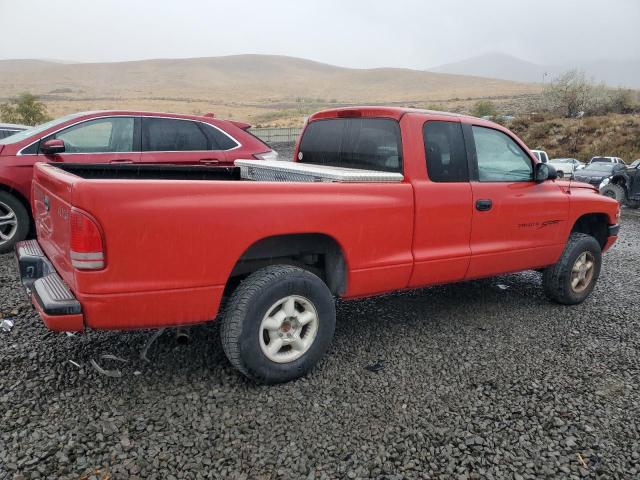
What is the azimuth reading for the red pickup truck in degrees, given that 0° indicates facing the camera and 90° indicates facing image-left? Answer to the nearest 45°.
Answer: approximately 225°

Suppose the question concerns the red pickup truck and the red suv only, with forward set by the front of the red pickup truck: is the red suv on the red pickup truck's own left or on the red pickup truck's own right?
on the red pickup truck's own left

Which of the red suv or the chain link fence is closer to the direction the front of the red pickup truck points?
the chain link fence

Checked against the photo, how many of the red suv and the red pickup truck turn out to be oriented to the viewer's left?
1

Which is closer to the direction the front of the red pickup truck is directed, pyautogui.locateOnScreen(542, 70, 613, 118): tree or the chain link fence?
the tree

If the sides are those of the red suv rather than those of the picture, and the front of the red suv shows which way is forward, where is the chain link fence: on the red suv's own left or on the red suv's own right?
on the red suv's own right

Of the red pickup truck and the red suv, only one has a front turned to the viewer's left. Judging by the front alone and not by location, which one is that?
the red suv

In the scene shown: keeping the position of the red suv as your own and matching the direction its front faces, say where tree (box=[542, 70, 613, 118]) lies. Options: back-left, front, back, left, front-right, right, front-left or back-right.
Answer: back-right

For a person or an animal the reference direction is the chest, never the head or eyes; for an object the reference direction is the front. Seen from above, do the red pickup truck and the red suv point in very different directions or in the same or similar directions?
very different directions

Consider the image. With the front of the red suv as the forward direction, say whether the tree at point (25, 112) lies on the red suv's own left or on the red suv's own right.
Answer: on the red suv's own right

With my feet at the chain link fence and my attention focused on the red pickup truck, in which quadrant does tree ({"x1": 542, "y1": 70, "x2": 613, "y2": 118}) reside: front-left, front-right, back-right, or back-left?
back-left

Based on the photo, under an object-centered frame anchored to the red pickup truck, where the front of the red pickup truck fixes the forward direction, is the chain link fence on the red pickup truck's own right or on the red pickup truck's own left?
on the red pickup truck's own left

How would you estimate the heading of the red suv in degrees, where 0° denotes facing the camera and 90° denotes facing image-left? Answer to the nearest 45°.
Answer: approximately 90°

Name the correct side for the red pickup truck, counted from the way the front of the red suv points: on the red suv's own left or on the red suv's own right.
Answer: on the red suv's own left
